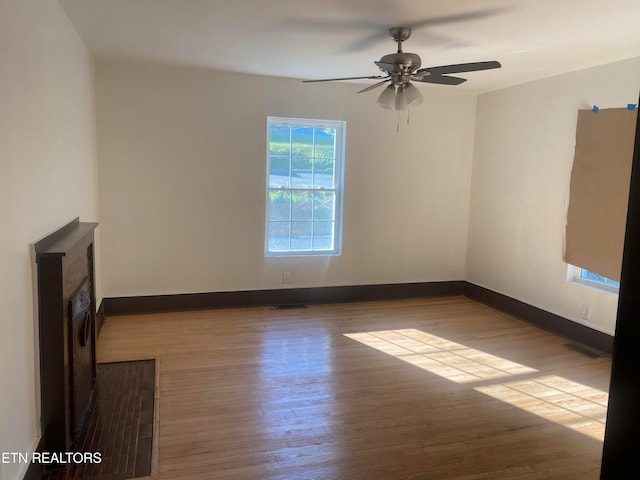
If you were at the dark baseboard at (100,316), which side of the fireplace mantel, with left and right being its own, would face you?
left

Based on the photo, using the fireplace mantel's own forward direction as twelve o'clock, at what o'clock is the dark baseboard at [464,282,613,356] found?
The dark baseboard is roughly at 12 o'clock from the fireplace mantel.

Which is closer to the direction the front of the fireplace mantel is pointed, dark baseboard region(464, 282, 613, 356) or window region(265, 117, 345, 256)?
the dark baseboard

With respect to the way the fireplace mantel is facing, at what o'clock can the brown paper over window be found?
The brown paper over window is roughly at 12 o'clock from the fireplace mantel.

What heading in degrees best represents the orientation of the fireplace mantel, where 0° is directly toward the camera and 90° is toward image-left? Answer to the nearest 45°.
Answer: approximately 270°

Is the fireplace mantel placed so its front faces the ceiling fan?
yes

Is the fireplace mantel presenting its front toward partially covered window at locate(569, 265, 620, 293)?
yes

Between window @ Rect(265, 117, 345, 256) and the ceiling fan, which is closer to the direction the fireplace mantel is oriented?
the ceiling fan

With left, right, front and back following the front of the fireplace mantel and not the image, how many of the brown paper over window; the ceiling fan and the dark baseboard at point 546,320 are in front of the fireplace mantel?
3
